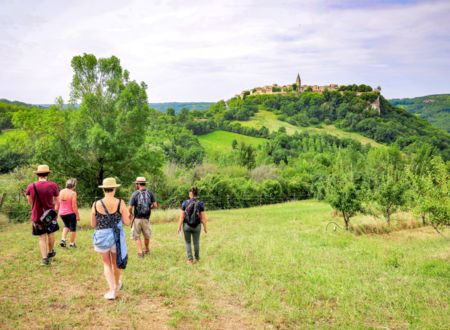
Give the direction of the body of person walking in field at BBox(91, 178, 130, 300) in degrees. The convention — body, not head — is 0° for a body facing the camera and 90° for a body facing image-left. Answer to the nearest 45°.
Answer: approximately 180°

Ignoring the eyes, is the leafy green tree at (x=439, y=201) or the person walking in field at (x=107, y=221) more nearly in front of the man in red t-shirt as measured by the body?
the leafy green tree

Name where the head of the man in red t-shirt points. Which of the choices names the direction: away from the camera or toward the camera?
away from the camera

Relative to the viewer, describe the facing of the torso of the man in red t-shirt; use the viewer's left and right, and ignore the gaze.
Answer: facing away from the viewer

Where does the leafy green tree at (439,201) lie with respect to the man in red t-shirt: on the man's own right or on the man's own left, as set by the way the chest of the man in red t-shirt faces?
on the man's own right

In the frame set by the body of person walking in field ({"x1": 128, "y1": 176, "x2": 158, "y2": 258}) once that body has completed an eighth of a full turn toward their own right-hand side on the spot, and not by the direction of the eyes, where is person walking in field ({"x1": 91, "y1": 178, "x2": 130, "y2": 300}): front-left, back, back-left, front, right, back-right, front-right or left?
back-right

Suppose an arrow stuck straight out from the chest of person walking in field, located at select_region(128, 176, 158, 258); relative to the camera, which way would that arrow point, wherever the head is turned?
away from the camera

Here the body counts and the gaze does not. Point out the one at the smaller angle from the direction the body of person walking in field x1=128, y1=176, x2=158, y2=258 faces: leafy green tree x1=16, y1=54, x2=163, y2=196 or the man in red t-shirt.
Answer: the leafy green tree

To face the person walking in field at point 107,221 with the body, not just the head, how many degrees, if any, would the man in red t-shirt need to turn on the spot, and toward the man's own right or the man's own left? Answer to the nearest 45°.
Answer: approximately 180°

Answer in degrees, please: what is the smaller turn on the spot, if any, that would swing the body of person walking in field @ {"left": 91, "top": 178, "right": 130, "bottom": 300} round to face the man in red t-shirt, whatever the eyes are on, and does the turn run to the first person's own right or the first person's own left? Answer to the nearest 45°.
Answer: approximately 45° to the first person's own left

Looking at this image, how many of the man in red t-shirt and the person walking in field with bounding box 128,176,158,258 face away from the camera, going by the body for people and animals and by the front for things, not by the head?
2
